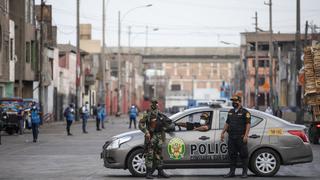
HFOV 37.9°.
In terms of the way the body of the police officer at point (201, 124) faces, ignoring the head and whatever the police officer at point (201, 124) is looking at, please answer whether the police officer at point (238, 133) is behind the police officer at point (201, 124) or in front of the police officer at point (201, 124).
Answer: behind

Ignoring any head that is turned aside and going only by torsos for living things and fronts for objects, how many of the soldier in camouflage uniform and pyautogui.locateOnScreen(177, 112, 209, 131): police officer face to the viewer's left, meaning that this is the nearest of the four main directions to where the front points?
1

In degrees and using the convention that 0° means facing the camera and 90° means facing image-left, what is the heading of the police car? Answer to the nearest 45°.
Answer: approximately 90°

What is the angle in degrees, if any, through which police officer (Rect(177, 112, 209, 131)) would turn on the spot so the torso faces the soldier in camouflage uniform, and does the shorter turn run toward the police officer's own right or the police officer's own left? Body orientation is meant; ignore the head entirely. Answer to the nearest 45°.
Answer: approximately 45° to the police officer's own left

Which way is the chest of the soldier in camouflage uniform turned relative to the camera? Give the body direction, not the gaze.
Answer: toward the camera

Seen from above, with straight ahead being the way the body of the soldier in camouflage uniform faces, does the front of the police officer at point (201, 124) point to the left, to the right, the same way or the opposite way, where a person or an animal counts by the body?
to the right

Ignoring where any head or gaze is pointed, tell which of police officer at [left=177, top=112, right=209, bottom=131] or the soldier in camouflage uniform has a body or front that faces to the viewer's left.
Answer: the police officer

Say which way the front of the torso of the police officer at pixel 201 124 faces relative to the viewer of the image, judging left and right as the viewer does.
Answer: facing to the left of the viewer

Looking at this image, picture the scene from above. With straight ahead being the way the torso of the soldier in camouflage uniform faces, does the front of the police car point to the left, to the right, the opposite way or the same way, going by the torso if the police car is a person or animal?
to the right
